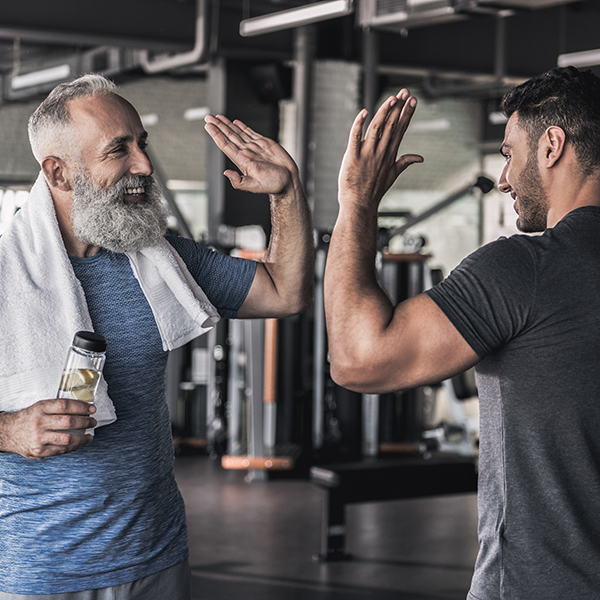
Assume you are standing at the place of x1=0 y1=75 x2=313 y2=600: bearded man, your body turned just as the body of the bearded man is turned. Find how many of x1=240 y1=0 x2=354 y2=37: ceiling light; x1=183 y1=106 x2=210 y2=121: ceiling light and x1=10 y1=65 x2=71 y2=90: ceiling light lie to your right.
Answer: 0

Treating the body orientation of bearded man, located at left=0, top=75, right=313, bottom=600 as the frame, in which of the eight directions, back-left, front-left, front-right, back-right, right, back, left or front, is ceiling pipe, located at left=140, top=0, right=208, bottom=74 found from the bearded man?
back-left

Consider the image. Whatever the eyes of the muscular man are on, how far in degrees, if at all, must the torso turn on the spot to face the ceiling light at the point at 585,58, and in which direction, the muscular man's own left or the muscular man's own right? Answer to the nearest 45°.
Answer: approximately 45° to the muscular man's own right

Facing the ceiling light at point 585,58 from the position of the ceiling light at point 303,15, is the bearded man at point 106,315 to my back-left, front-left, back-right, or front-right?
back-right

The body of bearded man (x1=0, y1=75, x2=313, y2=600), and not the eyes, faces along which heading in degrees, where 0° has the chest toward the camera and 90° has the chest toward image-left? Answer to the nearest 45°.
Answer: approximately 315°

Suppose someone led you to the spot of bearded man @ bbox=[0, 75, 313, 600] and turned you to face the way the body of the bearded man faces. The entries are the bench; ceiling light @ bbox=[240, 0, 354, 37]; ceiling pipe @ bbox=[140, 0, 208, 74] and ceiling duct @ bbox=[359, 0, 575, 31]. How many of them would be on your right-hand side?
0

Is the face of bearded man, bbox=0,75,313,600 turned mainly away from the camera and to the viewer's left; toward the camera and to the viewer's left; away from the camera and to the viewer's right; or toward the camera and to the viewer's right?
toward the camera and to the viewer's right

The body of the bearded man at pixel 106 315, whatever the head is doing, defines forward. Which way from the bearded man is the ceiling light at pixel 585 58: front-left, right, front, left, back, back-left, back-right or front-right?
left

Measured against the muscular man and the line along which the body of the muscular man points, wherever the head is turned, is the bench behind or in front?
in front

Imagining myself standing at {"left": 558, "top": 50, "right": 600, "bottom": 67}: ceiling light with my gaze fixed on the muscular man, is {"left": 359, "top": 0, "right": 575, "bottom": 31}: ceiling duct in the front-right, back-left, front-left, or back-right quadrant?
front-right

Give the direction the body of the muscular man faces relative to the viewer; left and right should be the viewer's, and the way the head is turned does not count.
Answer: facing away from the viewer and to the left of the viewer

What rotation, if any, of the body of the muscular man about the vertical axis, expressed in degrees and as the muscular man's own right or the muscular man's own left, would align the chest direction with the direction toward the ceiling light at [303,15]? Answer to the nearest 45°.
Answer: approximately 45° to the muscular man's own right

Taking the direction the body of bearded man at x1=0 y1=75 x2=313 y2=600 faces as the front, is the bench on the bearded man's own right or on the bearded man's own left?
on the bearded man's own left

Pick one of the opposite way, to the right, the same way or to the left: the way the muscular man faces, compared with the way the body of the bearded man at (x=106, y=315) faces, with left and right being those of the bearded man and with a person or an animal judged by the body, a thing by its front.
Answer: the opposite way

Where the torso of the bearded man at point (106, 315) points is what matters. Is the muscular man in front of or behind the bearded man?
in front
